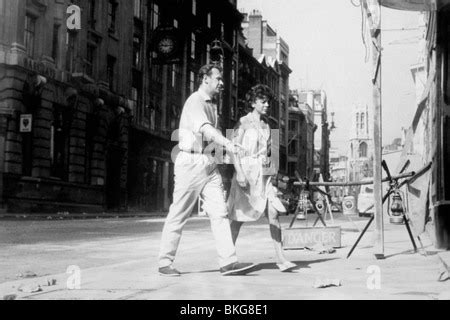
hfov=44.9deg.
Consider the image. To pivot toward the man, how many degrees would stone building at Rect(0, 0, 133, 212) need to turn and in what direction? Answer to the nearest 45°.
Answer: approximately 45° to its right

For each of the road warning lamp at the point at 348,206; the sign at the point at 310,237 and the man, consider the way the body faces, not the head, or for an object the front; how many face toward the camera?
2

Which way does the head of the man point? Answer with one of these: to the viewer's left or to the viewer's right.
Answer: to the viewer's right

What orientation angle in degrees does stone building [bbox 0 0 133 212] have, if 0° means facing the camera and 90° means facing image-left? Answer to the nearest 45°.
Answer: approximately 315°

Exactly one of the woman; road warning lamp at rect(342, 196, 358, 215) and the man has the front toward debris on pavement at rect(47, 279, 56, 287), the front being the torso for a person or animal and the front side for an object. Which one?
the road warning lamp

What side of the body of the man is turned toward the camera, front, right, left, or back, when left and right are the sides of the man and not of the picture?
right

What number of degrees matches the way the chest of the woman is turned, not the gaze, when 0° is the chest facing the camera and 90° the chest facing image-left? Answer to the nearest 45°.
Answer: approximately 315°
